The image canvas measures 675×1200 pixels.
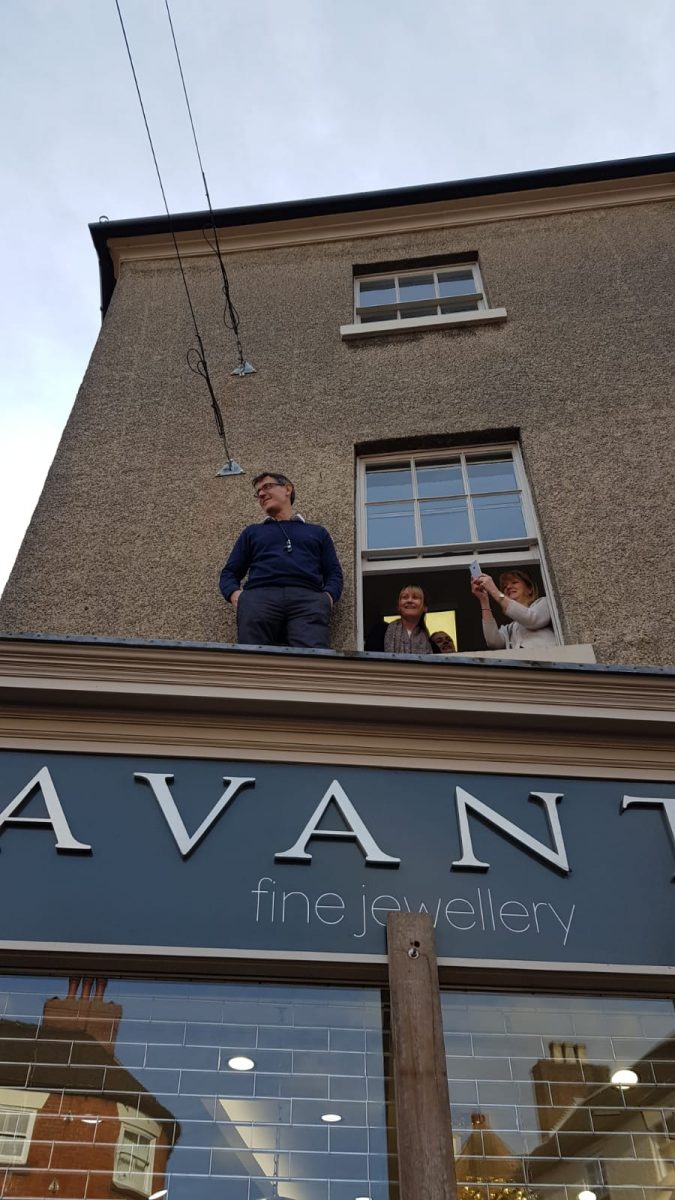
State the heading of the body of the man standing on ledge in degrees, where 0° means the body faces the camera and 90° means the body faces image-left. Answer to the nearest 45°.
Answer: approximately 0°

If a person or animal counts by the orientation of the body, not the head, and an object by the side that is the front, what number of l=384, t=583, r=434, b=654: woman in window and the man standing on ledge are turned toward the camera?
2

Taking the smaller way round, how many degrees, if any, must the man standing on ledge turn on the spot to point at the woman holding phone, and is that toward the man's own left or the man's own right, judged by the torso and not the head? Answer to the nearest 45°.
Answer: approximately 90° to the man's own left

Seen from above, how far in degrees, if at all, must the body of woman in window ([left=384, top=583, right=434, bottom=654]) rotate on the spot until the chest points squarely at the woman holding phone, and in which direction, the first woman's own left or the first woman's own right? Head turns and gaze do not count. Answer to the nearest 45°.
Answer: approximately 90° to the first woman's own left

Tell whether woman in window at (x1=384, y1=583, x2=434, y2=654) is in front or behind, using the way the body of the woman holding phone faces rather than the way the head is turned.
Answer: in front

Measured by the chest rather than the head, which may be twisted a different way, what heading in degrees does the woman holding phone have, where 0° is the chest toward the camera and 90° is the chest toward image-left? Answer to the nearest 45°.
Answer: approximately 45°

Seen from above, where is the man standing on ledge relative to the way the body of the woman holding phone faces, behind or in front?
in front
